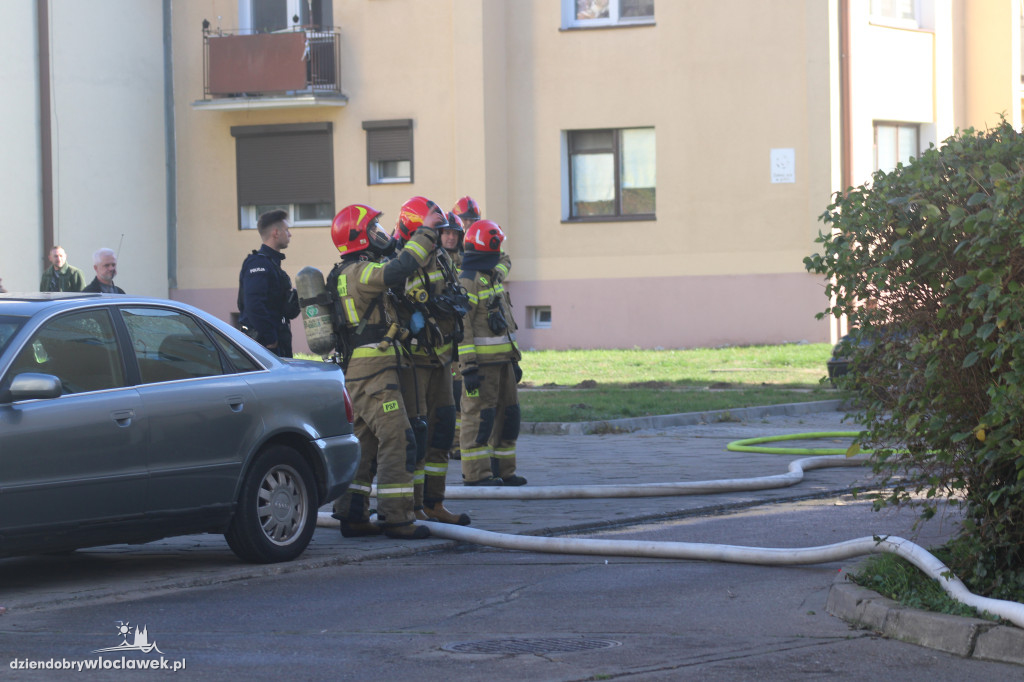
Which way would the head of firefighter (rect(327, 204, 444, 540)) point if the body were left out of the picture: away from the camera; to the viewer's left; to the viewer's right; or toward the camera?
to the viewer's right

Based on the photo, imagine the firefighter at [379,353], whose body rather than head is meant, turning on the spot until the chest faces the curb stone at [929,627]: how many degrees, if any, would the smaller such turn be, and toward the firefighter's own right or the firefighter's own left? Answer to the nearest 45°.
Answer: approximately 45° to the firefighter's own right

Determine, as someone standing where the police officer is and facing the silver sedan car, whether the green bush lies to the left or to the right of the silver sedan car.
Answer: left

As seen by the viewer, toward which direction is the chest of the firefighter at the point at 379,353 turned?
to the viewer's right

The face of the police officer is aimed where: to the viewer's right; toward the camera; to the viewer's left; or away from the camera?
to the viewer's right

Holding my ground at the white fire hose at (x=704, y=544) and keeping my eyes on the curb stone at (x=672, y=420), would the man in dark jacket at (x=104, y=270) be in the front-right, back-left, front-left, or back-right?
front-left

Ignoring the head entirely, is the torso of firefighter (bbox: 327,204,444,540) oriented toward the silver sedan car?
no

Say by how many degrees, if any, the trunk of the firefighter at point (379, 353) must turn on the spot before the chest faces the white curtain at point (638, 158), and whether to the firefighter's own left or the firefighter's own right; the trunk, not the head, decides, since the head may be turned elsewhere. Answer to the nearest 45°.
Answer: approximately 90° to the firefighter's own left

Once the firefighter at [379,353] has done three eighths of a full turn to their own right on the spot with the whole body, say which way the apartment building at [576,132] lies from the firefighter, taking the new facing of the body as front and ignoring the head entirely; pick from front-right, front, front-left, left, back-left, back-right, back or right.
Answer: back-right

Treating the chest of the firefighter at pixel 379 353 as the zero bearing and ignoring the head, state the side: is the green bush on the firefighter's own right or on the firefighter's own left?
on the firefighter's own right

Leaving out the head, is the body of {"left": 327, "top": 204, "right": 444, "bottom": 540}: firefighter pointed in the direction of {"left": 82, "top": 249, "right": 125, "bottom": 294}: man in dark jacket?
no

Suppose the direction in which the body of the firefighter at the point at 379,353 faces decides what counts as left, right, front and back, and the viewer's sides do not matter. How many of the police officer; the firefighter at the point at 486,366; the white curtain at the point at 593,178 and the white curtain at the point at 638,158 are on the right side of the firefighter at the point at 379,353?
0
